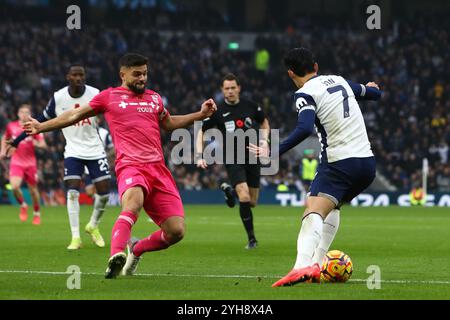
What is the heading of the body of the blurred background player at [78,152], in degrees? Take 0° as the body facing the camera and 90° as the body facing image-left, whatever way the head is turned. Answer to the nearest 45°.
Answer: approximately 0°
